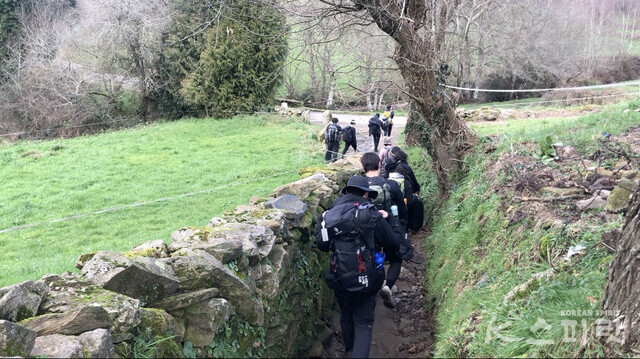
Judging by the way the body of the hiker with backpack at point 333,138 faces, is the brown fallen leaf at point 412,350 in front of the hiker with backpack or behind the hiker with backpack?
behind

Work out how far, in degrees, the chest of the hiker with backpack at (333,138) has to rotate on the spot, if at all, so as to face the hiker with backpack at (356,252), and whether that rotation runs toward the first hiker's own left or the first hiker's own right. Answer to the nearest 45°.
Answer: approximately 180°

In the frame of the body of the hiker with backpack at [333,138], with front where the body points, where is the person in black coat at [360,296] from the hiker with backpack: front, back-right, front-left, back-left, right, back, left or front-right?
back

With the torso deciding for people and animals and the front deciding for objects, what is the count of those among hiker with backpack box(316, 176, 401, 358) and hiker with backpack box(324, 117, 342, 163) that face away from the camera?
2

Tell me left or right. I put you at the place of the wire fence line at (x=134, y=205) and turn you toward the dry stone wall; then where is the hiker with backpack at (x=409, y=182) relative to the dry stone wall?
left

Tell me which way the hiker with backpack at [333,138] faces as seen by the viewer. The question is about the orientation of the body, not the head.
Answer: away from the camera

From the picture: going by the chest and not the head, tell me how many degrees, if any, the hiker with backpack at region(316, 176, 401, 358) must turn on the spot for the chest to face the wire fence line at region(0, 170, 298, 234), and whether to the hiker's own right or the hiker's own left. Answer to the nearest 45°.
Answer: approximately 45° to the hiker's own left

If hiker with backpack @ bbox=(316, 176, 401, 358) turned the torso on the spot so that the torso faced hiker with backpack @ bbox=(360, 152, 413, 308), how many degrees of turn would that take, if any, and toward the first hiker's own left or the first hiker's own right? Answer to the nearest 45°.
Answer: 0° — they already face them

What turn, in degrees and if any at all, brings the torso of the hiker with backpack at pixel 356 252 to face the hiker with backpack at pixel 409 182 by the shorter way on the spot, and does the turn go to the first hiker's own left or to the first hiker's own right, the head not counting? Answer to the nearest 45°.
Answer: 0° — they already face them

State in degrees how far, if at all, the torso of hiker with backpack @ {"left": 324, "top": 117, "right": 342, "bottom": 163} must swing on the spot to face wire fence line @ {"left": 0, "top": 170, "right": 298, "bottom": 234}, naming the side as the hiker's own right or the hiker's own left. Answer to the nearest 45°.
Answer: approximately 135° to the hiker's own left

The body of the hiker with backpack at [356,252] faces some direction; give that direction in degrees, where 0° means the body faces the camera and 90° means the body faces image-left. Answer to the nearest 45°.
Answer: approximately 180°

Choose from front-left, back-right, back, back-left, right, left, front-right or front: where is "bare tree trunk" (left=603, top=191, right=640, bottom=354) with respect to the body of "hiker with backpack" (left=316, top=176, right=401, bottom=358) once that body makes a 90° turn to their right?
front-right
